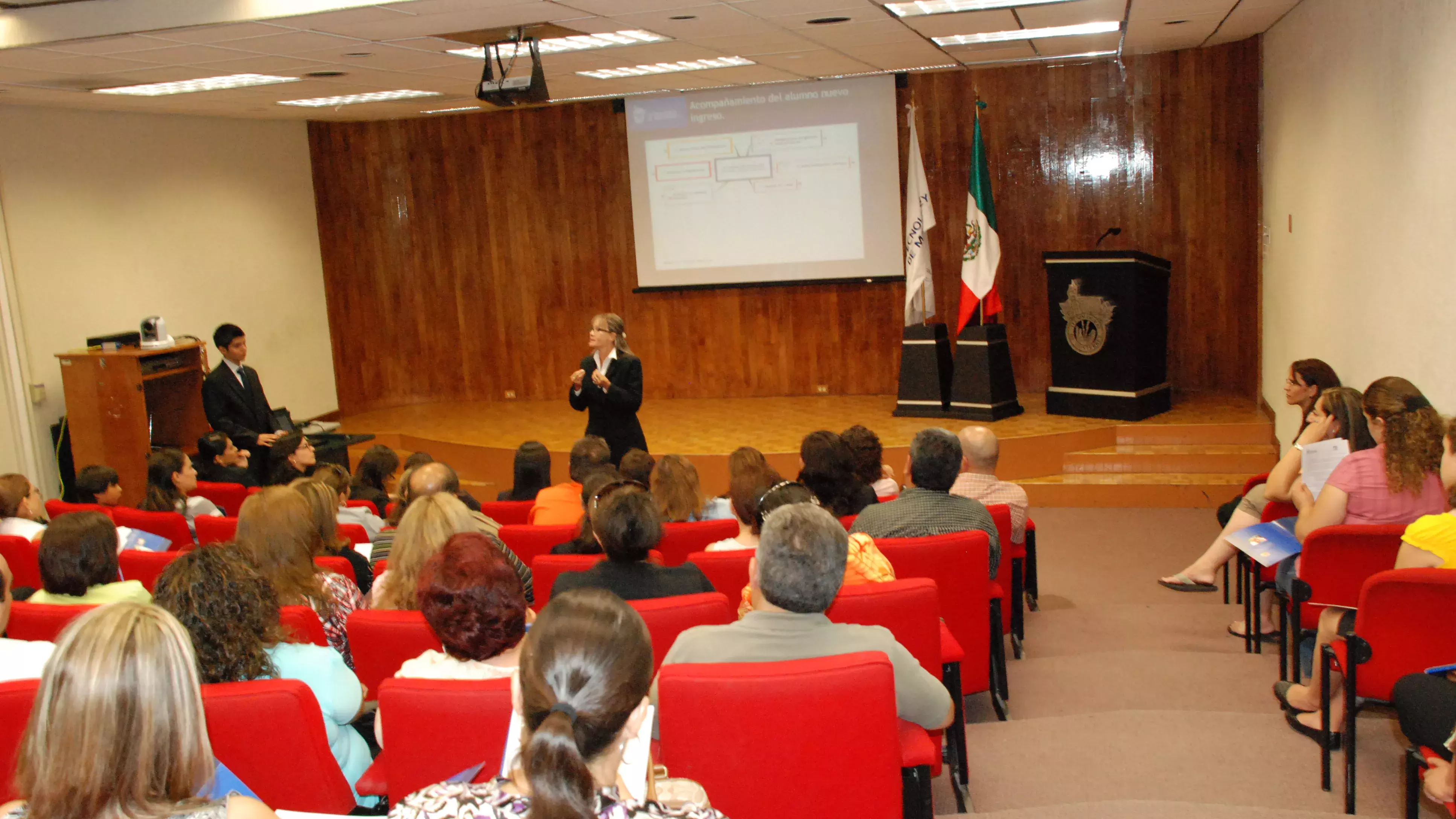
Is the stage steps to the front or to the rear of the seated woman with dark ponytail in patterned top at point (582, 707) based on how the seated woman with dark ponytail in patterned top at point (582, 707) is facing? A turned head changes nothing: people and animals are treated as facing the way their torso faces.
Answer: to the front

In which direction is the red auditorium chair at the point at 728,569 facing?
away from the camera

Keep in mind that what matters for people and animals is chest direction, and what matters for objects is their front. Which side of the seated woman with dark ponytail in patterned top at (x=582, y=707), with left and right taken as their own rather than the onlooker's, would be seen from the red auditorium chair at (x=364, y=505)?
front

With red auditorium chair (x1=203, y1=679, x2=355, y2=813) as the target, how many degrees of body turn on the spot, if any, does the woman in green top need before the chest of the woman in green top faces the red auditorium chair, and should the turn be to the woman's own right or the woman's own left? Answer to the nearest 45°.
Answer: approximately 180°

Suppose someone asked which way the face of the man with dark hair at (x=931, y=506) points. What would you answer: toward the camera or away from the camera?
away from the camera

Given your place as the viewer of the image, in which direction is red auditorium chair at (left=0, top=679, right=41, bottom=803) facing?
facing away from the viewer

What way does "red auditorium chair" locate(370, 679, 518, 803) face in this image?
away from the camera

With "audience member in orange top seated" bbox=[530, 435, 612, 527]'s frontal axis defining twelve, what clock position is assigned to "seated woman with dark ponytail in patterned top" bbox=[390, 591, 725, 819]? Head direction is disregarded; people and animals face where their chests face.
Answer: "seated woman with dark ponytail in patterned top" bbox=[390, 591, 725, 819] is roughly at 6 o'clock from "audience member in orange top seated" bbox=[530, 435, 612, 527].

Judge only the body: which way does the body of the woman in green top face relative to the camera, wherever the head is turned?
away from the camera

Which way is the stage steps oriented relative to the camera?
toward the camera

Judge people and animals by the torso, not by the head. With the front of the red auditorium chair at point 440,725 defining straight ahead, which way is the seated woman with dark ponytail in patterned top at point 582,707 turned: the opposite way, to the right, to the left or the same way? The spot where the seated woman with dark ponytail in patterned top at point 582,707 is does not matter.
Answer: the same way

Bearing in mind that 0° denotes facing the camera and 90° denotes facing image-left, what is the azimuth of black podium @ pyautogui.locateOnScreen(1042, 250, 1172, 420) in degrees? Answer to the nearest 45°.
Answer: approximately 45°

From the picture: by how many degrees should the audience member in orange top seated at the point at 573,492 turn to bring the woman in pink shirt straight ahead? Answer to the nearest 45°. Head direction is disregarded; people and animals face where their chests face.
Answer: approximately 135° to their right

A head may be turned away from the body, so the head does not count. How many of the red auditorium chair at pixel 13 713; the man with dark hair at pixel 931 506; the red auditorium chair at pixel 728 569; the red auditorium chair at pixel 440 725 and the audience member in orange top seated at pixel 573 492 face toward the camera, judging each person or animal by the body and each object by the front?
0

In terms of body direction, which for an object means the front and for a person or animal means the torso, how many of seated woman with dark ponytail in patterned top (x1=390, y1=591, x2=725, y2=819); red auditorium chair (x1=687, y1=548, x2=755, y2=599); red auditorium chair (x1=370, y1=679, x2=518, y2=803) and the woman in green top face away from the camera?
4

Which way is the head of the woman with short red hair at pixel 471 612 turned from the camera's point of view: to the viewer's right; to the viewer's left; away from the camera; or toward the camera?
away from the camera

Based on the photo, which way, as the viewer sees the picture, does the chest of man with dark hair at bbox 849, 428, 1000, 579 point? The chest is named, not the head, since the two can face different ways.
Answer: away from the camera
